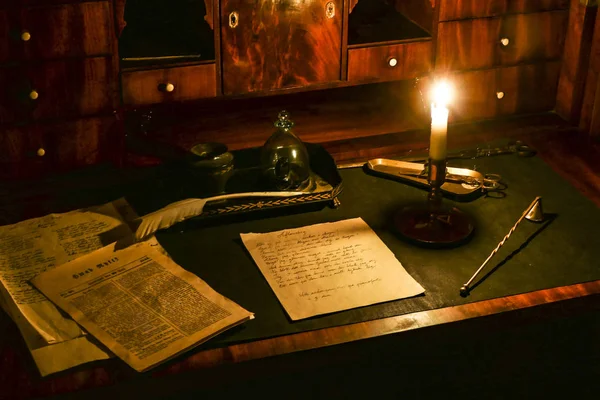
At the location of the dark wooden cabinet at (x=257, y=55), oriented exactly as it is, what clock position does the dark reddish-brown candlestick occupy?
The dark reddish-brown candlestick is roughly at 11 o'clock from the dark wooden cabinet.

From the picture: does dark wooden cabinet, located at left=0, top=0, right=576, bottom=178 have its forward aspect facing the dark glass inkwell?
yes

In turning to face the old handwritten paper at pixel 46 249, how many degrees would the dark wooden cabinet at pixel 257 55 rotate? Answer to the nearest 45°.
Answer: approximately 45° to its right

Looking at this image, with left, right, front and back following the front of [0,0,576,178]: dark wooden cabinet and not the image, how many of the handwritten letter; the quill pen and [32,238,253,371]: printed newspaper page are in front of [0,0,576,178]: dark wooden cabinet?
3

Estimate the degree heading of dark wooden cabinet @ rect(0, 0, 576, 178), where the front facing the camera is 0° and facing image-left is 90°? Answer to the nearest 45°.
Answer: approximately 0°

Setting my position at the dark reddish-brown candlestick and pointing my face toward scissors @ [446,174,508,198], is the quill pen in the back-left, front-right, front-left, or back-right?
back-left

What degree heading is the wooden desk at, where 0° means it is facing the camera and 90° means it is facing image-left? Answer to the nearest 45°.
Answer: approximately 0°

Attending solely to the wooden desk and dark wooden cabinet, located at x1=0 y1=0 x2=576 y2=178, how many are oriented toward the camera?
2

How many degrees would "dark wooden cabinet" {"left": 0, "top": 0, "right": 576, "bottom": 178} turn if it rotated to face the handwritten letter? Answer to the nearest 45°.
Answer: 0° — it already faces it
